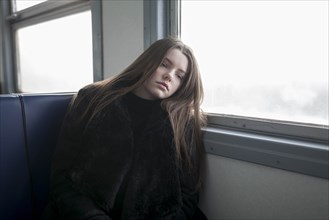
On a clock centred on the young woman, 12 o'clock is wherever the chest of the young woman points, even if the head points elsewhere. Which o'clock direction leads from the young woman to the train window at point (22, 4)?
The train window is roughly at 5 o'clock from the young woman.

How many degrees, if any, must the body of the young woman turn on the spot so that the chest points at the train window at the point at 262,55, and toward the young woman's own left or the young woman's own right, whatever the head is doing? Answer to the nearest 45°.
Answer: approximately 90° to the young woman's own left

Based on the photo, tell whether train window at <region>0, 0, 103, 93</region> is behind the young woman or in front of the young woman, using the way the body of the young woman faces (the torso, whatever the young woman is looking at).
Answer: behind

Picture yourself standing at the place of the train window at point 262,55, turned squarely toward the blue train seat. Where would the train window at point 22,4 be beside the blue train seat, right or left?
right

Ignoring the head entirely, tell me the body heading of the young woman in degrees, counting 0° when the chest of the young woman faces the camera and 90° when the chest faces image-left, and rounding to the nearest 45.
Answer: approximately 0°
